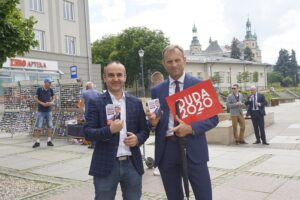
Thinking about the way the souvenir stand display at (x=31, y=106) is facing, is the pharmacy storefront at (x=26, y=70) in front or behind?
behind

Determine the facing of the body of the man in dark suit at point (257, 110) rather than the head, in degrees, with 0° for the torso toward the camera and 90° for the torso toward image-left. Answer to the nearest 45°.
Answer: approximately 0°

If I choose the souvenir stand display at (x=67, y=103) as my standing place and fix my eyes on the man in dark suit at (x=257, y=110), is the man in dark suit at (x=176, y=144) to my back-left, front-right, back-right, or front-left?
front-right

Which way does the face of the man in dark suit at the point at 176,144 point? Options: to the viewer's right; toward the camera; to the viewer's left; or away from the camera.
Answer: toward the camera

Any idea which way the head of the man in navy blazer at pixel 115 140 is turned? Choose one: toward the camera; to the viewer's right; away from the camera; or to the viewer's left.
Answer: toward the camera

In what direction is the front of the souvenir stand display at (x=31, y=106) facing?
toward the camera

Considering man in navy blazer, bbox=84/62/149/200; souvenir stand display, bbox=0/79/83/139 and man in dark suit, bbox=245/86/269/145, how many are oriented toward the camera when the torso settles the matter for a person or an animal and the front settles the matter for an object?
3

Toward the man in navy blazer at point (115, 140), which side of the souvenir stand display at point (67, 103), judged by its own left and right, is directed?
front

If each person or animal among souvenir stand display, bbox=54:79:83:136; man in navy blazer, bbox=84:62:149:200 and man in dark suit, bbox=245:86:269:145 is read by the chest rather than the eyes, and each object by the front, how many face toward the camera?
3

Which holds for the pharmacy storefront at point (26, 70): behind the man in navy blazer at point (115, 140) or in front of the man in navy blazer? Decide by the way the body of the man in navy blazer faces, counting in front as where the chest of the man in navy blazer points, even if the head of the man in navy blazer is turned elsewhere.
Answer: behind

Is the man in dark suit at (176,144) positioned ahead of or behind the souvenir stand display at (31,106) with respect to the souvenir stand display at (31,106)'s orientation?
ahead

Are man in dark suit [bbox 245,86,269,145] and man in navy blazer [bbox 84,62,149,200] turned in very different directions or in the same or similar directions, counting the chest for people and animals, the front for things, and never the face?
same or similar directions

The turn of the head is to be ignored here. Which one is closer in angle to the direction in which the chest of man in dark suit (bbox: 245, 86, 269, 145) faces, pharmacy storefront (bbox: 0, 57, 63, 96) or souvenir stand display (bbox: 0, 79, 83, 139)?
the souvenir stand display
